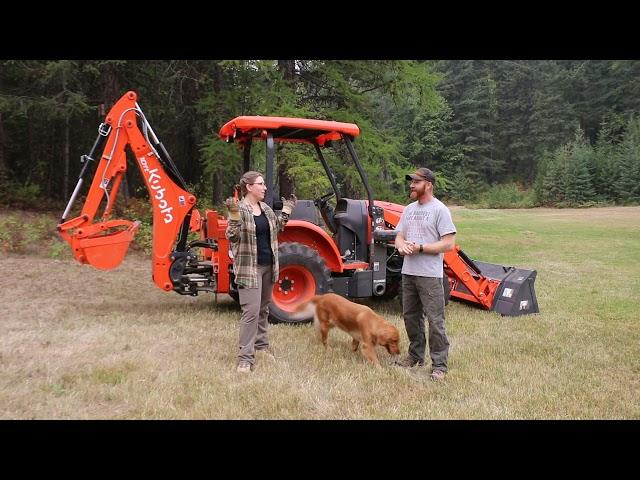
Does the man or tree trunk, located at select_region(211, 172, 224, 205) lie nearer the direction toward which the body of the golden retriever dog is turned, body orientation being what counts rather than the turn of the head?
the man

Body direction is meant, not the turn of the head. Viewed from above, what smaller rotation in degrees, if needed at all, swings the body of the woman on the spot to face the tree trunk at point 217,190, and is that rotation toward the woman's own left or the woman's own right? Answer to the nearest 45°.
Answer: approximately 135° to the woman's own left

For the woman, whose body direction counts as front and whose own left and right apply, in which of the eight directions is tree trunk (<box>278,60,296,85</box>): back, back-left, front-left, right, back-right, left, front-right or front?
back-left

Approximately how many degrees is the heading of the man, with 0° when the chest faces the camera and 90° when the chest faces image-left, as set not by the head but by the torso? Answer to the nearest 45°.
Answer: approximately 45°

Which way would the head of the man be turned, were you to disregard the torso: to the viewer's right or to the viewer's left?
to the viewer's left

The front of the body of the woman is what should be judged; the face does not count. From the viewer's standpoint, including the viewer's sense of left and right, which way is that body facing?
facing the viewer and to the right of the viewer

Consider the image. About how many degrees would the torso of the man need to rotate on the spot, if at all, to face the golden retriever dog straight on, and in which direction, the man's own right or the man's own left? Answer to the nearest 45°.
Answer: approximately 90° to the man's own right

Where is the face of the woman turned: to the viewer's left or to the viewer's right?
to the viewer's right

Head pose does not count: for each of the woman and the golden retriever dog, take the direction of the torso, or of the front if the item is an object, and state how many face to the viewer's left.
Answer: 0

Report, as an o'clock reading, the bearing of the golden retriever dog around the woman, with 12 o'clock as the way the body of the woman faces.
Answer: The golden retriever dog is roughly at 10 o'clock from the woman.
